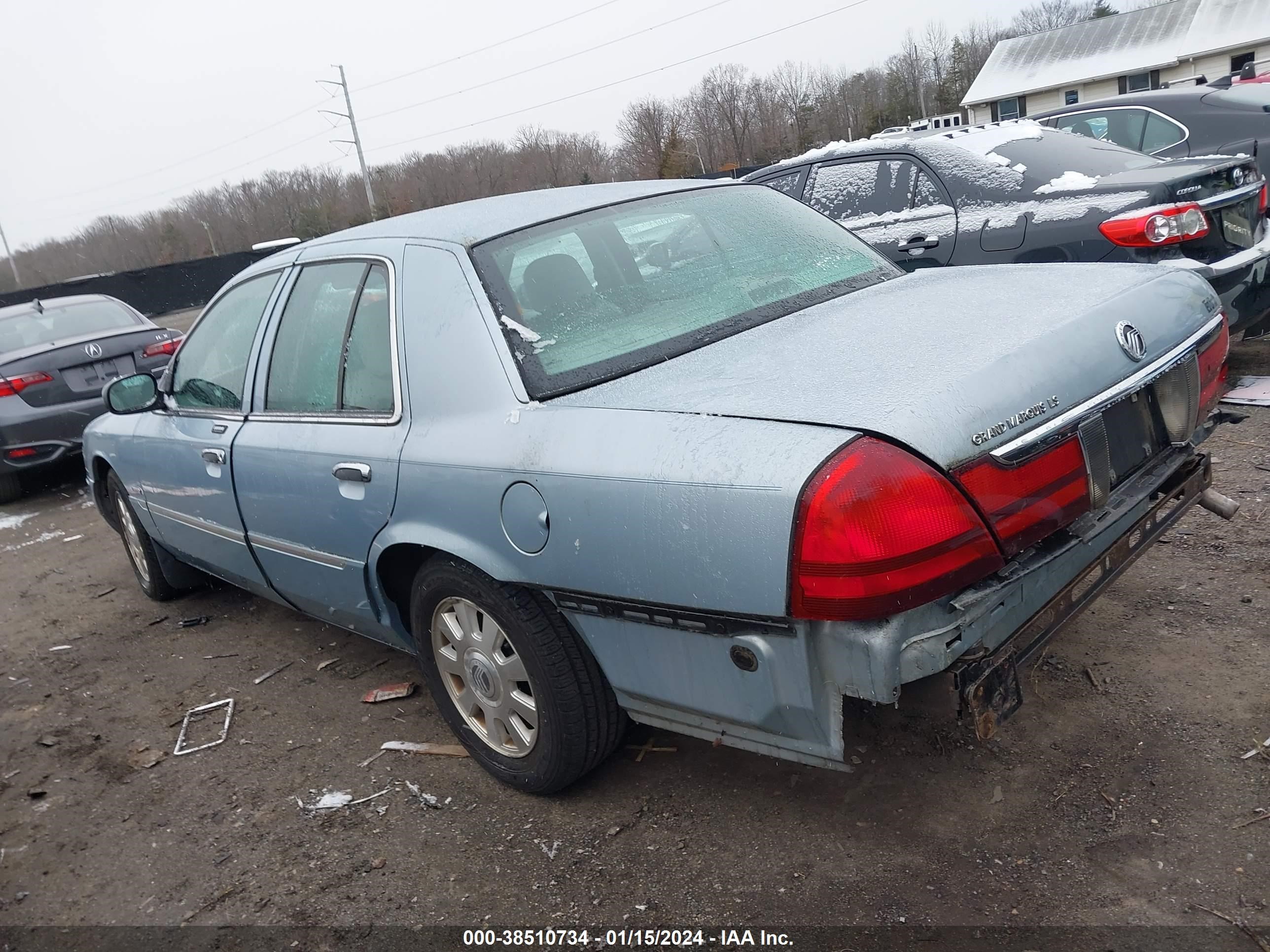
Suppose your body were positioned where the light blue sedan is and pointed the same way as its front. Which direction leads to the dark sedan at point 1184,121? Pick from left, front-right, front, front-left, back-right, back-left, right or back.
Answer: right

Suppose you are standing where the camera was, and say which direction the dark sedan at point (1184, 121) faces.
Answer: facing away from the viewer and to the left of the viewer

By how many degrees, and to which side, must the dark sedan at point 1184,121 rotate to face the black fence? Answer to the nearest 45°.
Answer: approximately 45° to its left

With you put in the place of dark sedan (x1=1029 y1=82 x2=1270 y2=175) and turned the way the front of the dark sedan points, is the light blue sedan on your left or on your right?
on your left

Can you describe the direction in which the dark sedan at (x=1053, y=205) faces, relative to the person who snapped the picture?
facing away from the viewer and to the left of the viewer

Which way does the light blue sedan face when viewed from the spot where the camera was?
facing away from the viewer and to the left of the viewer

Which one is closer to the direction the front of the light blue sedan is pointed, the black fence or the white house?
the black fence

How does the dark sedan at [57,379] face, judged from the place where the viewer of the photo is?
facing away from the viewer and to the left of the viewer

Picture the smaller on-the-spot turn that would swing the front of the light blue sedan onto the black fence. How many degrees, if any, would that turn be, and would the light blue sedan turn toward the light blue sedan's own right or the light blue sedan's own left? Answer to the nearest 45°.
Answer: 0° — it already faces it

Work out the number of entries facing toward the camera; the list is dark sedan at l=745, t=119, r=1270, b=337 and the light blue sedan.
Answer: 0

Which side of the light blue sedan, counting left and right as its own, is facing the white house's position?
right

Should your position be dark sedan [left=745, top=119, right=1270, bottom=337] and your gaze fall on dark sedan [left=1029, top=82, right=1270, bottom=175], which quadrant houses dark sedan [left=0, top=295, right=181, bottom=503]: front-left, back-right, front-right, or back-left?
back-left
